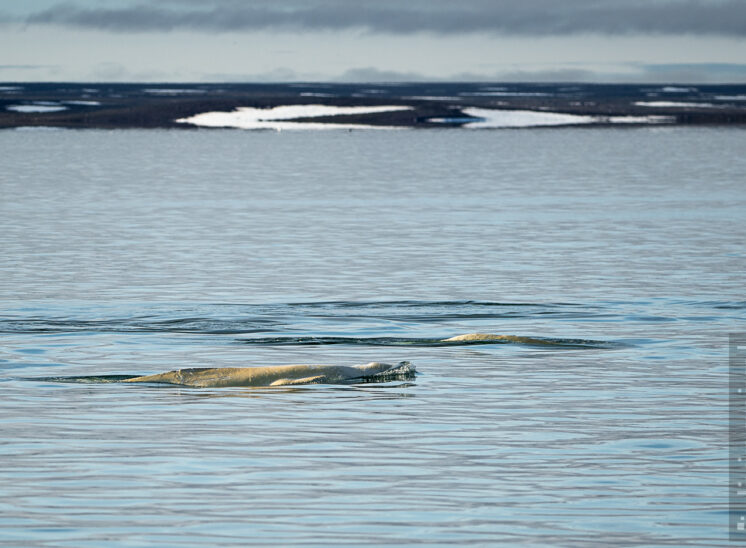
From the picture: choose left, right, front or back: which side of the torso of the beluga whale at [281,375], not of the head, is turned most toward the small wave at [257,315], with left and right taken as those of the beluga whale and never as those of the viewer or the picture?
left

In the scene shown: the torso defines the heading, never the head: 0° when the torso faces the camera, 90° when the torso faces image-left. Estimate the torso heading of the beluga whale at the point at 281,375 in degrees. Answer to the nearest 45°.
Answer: approximately 270°

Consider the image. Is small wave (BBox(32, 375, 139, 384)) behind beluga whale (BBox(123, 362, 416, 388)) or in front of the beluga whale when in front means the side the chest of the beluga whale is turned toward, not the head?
behind

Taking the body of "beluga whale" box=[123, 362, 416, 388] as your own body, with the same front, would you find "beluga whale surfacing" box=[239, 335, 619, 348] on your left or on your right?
on your left
